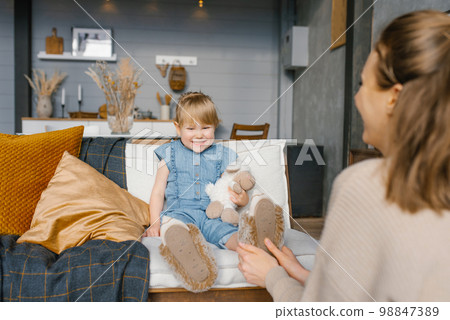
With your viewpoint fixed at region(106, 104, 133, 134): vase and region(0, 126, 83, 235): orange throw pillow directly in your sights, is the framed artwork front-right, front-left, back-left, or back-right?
back-right

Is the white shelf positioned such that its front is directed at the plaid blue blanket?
yes

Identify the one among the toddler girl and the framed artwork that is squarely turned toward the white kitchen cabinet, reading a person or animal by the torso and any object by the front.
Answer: the framed artwork

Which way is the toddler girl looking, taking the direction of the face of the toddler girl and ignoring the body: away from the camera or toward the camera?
toward the camera

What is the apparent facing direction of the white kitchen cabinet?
toward the camera

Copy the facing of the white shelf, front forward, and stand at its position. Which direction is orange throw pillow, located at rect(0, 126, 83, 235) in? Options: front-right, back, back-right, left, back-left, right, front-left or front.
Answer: front

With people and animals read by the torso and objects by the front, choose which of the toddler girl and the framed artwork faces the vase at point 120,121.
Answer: the framed artwork

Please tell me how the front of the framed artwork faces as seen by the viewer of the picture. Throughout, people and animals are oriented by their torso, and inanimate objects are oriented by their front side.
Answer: facing the viewer

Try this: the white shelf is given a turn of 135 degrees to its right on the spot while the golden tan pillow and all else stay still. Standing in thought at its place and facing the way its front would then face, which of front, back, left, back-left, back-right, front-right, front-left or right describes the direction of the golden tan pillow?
back-left

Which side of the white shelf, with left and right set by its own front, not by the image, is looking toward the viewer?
front
